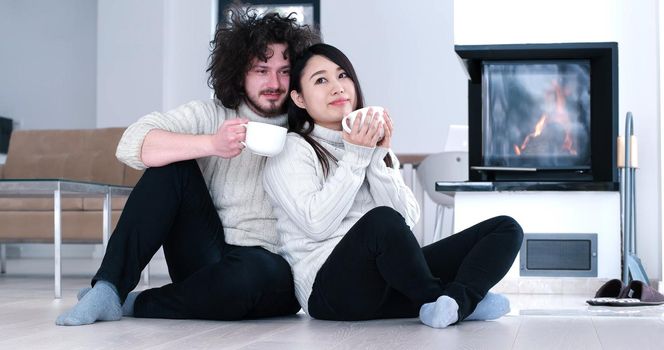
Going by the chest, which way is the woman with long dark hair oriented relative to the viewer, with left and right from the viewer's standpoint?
facing the viewer and to the right of the viewer

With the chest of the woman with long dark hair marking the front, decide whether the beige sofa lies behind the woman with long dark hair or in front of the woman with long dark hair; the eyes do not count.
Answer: behind

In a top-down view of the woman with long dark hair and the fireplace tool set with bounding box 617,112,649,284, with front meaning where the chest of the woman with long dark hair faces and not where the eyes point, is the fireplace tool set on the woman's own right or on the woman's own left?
on the woman's own left

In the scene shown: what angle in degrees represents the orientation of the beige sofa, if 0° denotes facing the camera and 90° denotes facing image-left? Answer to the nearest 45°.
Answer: approximately 0°

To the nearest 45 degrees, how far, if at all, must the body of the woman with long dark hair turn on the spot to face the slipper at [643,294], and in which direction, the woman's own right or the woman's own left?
approximately 90° to the woman's own left

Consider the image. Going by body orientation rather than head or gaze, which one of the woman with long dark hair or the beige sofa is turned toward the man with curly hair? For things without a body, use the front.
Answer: the beige sofa

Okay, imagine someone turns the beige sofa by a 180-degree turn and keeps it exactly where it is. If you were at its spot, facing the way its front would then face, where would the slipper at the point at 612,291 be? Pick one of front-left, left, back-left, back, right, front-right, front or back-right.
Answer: back-right

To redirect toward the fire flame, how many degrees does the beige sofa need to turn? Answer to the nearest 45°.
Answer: approximately 45° to its left

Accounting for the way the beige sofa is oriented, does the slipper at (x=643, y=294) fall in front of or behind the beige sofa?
in front
